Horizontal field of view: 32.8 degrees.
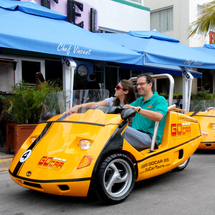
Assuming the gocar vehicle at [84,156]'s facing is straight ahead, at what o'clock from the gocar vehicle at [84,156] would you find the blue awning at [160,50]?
The blue awning is roughly at 5 o'clock from the gocar vehicle.

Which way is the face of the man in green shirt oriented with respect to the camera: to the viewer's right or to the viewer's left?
to the viewer's left

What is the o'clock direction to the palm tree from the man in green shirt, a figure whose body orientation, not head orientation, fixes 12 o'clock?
The palm tree is roughly at 5 o'clock from the man in green shirt.

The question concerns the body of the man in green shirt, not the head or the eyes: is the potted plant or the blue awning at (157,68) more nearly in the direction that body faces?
the potted plant

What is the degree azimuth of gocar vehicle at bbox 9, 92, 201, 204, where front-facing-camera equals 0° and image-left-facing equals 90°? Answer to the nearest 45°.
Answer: approximately 45°

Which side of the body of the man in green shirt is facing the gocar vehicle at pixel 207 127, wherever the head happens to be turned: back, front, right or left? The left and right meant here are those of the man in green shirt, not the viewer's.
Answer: back

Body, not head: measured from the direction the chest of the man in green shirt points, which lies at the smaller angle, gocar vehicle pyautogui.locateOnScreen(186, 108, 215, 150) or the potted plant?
the potted plant

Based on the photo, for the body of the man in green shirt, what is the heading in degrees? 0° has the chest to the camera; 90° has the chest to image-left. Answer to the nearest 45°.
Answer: approximately 45°

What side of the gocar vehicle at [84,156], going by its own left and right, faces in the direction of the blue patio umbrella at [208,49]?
back
